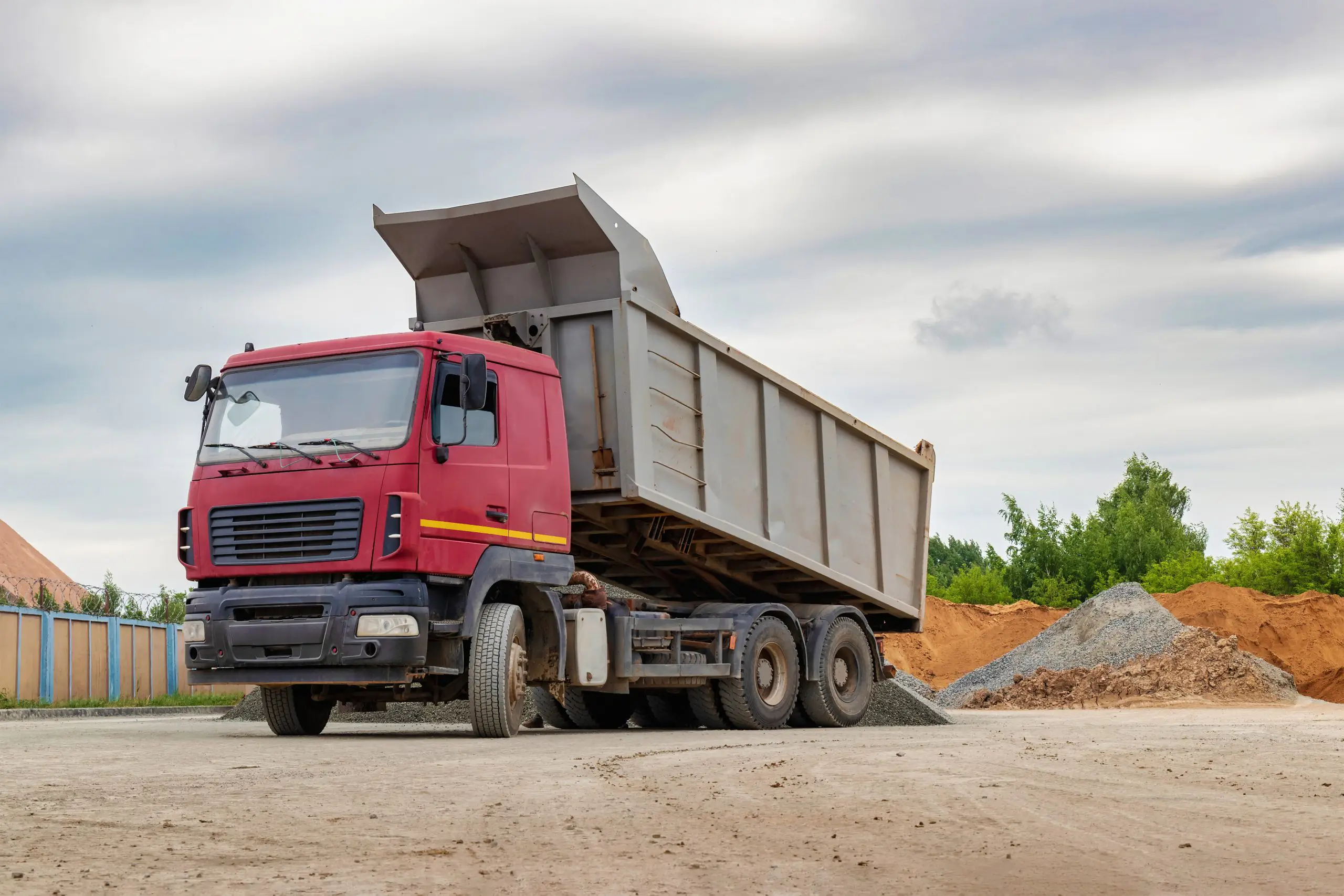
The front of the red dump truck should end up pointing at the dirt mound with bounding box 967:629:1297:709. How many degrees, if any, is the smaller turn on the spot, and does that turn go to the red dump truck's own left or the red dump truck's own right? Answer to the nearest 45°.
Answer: approximately 180°

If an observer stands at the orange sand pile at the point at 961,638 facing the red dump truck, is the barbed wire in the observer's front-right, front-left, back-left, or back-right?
front-right

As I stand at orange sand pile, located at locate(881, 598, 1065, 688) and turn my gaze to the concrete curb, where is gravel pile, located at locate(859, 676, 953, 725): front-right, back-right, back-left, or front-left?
front-left

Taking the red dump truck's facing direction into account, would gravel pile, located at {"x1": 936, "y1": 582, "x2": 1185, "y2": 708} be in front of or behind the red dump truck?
behind

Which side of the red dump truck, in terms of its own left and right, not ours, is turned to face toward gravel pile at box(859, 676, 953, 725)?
back

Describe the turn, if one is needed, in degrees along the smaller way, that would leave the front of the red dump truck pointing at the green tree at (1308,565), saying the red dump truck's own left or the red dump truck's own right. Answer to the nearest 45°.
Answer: approximately 180°

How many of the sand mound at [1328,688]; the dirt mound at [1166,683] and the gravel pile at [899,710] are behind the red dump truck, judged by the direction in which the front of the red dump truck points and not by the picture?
3

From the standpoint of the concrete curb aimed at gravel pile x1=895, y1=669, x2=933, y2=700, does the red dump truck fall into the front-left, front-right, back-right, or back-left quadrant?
front-right

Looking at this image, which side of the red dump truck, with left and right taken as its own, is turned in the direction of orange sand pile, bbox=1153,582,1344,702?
back

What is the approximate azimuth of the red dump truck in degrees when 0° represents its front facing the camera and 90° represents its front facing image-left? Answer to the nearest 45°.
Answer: approximately 45°

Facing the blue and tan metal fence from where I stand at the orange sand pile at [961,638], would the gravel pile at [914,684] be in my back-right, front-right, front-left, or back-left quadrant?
front-left
